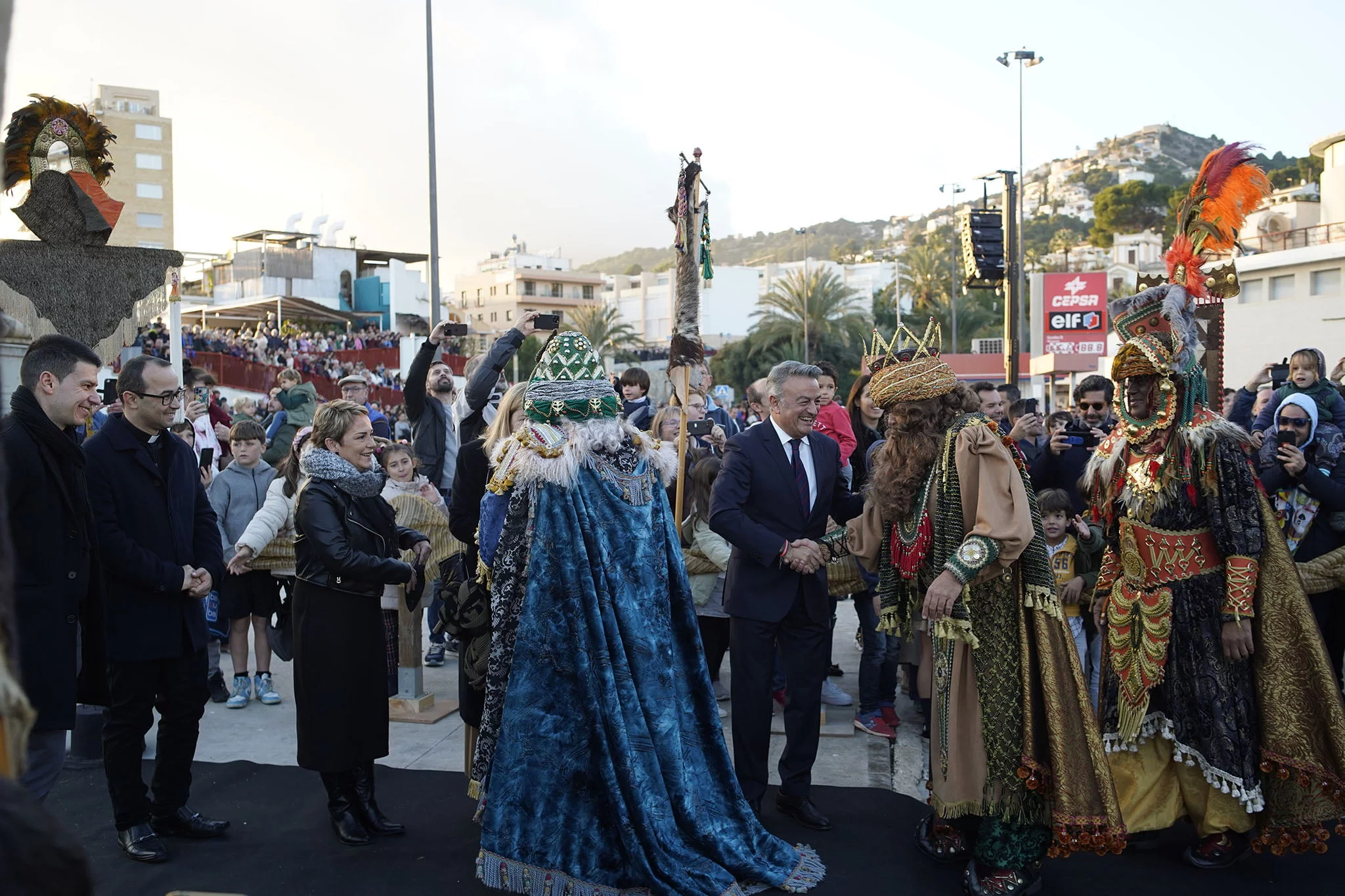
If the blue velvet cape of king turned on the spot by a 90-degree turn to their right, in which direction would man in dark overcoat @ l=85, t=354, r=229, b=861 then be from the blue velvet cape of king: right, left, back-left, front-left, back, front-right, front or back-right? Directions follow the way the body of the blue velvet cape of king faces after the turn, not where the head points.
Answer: back-left

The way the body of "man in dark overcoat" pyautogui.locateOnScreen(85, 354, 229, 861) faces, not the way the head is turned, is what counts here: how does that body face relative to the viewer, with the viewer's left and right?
facing the viewer and to the right of the viewer

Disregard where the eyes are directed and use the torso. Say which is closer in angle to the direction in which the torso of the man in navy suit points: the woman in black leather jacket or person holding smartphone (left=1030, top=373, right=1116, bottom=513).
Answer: the person holding smartphone

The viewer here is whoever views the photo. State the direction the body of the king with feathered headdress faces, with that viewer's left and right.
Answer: facing the viewer and to the left of the viewer

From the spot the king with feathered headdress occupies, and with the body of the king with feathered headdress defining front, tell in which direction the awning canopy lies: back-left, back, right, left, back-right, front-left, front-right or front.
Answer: right

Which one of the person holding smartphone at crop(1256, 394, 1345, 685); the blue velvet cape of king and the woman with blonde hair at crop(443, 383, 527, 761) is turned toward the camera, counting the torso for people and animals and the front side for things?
the person holding smartphone

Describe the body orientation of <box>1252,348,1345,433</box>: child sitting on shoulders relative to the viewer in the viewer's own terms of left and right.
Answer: facing the viewer

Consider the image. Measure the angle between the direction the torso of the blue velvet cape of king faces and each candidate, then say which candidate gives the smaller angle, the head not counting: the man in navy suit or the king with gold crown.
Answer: the man in navy suit

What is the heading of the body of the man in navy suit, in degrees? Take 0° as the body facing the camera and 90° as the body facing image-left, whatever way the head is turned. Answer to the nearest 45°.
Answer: approximately 315°

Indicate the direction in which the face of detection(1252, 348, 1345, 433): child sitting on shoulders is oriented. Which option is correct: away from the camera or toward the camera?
toward the camera

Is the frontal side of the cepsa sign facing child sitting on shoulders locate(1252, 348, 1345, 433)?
yes

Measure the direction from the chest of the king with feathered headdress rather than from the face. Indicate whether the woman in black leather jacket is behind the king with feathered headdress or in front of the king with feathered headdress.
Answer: in front

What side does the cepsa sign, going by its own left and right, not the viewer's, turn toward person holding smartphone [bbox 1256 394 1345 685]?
front

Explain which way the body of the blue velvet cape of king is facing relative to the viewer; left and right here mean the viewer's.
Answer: facing away from the viewer and to the left of the viewer

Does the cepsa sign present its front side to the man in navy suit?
yes
